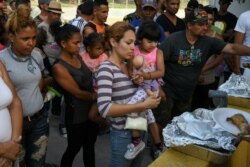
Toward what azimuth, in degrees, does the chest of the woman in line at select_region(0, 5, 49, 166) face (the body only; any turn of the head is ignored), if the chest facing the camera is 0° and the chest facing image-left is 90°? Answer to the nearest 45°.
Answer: approximately 315°

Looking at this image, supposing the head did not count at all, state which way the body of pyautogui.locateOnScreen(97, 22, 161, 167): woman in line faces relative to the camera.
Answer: to the viewer's right

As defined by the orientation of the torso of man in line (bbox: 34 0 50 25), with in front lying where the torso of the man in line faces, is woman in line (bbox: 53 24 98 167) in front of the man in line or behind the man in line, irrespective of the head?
in front

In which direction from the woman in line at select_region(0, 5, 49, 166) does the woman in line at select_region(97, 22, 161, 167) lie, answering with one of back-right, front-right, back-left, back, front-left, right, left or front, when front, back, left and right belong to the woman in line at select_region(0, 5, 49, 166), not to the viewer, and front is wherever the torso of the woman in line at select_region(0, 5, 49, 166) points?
front

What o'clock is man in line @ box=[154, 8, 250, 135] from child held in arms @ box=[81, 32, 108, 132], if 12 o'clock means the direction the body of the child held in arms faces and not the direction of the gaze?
The man in line is roughly at 11 o'clock from the child held in arms.

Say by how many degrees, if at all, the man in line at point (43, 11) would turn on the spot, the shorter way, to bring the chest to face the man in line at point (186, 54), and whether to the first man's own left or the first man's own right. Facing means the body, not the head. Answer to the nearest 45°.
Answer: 0° — they already face them

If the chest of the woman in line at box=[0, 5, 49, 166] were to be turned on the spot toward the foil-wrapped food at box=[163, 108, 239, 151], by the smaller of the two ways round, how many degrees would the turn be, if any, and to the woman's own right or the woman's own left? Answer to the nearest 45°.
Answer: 0° — they already face it

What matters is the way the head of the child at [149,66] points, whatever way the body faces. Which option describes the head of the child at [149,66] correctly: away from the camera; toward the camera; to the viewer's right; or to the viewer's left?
toward the camera

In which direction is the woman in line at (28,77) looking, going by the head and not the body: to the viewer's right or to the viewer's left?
to the viewer's right

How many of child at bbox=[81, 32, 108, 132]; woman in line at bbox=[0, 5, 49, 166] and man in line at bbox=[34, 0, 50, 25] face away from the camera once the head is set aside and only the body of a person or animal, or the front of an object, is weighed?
0

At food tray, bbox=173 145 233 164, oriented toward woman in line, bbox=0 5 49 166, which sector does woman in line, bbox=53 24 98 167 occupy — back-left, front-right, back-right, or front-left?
front-right

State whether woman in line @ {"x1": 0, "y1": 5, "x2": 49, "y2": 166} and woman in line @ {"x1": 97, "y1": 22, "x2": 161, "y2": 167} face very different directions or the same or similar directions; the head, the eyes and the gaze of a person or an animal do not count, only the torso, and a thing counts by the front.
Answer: same or similar directions
